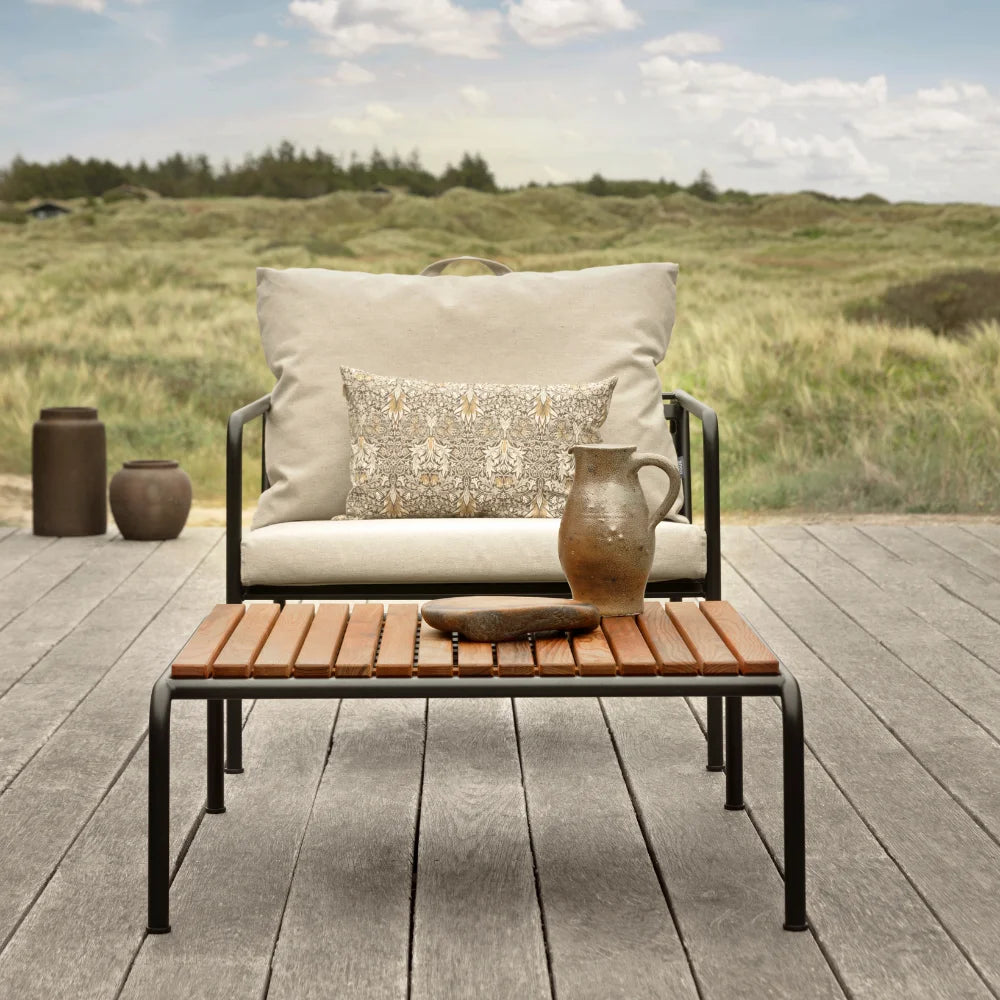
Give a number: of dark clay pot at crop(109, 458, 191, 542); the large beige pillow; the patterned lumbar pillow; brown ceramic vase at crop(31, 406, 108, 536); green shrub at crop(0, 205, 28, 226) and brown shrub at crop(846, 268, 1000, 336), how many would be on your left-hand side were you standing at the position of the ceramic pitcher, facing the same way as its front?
0

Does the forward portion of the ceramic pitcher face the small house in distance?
no

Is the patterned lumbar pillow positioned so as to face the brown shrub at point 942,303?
no

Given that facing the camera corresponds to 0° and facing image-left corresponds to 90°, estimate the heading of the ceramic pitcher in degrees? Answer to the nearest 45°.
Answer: approximately 90°

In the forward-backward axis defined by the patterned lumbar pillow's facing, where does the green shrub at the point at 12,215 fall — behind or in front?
behind

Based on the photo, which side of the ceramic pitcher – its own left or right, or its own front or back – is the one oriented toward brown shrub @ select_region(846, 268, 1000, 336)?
right

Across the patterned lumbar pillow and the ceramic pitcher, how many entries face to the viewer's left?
1

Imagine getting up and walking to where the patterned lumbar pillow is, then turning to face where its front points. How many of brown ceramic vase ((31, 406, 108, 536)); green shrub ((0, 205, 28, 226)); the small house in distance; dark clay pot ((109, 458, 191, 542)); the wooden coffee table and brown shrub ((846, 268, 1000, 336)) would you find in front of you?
1

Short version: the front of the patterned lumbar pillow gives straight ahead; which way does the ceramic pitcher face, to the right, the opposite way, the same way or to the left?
to the right

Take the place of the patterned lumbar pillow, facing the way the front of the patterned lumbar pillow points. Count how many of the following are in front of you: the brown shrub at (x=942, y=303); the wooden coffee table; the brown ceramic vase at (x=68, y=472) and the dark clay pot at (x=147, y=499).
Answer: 1

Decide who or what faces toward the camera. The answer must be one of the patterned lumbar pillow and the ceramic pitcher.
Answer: the patterned lumbar pillow

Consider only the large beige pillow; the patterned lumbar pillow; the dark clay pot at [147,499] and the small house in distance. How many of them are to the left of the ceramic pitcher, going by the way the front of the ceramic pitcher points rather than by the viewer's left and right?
0

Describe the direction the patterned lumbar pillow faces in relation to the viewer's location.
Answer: facing the viewer

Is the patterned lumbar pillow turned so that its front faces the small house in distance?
no
